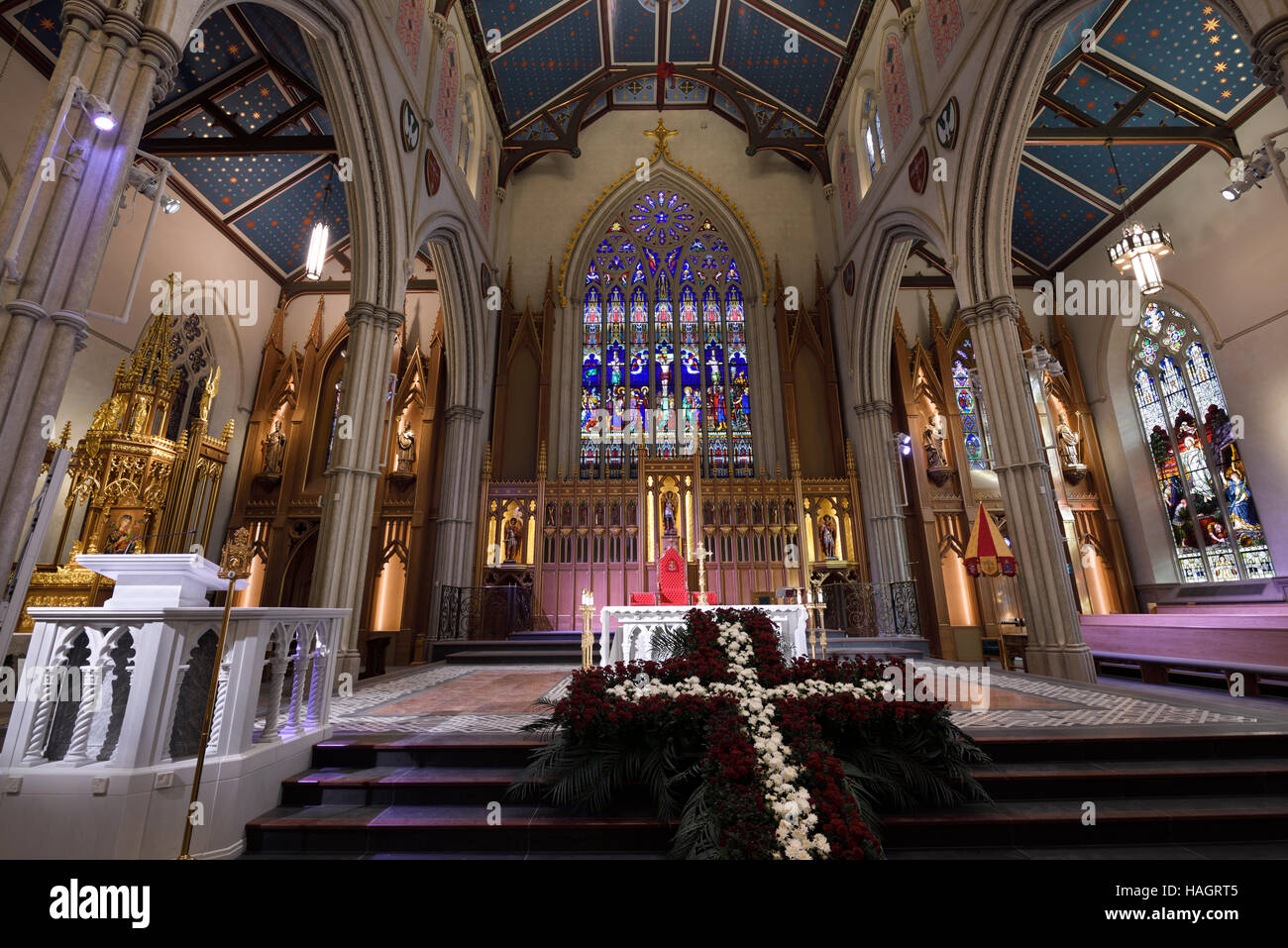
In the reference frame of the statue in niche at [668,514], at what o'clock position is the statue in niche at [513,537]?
the statue in niche at [513,537] is roughly at 3 o'clock from the statue in niche at [668,514].

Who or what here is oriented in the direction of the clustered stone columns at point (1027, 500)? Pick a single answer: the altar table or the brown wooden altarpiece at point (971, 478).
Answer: the brown wooden altarpiece

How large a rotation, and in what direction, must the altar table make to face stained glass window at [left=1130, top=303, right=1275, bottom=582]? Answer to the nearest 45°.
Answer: approximately 135° to its left

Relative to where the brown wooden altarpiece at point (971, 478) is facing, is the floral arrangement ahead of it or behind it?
ahead

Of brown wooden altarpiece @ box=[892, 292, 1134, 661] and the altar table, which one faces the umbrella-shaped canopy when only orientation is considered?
the brown wooden altarpiece

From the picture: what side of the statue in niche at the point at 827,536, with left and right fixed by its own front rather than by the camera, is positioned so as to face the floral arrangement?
front

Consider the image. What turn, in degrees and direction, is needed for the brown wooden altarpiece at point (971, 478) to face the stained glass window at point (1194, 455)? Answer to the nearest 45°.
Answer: approximately 90° to its left

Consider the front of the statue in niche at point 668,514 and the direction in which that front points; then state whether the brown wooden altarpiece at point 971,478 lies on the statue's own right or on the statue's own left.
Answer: on the statue's own left

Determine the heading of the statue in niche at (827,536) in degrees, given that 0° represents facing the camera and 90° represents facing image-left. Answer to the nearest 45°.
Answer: approximately 0°
